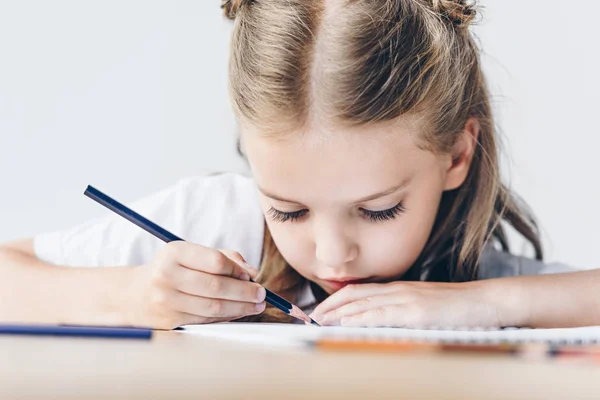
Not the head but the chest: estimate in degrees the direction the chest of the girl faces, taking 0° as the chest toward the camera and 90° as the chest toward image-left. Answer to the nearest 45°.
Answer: approximately 0°
